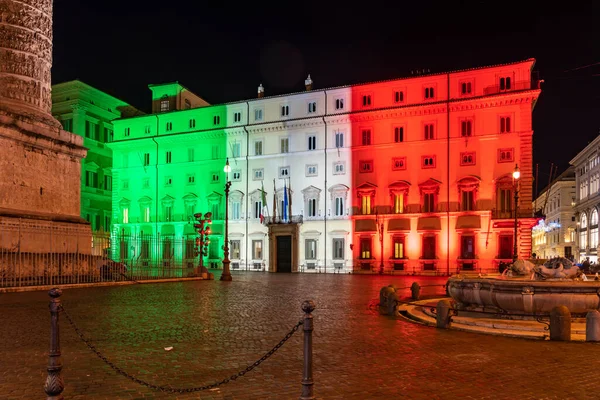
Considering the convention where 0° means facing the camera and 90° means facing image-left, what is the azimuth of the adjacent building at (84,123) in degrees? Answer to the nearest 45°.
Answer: approximately 315°

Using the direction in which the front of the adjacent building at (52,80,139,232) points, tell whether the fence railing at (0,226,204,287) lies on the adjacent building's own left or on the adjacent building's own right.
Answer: on the adjacent building's own right

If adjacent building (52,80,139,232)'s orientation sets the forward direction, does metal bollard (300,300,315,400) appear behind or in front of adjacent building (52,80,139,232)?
in front

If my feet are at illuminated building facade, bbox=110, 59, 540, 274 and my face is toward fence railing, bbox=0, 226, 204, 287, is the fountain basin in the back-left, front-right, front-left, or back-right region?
front-left

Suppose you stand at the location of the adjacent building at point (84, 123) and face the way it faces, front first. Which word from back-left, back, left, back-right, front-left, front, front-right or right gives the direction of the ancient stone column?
front-right

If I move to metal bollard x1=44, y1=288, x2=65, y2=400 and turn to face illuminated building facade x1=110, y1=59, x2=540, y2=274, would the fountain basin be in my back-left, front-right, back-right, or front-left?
front-right

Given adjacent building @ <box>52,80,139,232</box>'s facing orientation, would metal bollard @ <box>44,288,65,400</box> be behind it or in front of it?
in front
